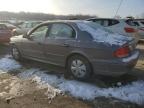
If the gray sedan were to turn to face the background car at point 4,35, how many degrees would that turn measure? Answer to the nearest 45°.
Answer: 0° — it already faces it

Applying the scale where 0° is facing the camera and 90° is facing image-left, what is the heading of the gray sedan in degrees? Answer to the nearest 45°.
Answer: approximately 135°

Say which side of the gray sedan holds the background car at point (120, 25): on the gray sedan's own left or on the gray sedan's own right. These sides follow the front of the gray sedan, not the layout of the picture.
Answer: on the gray sedan's own right
